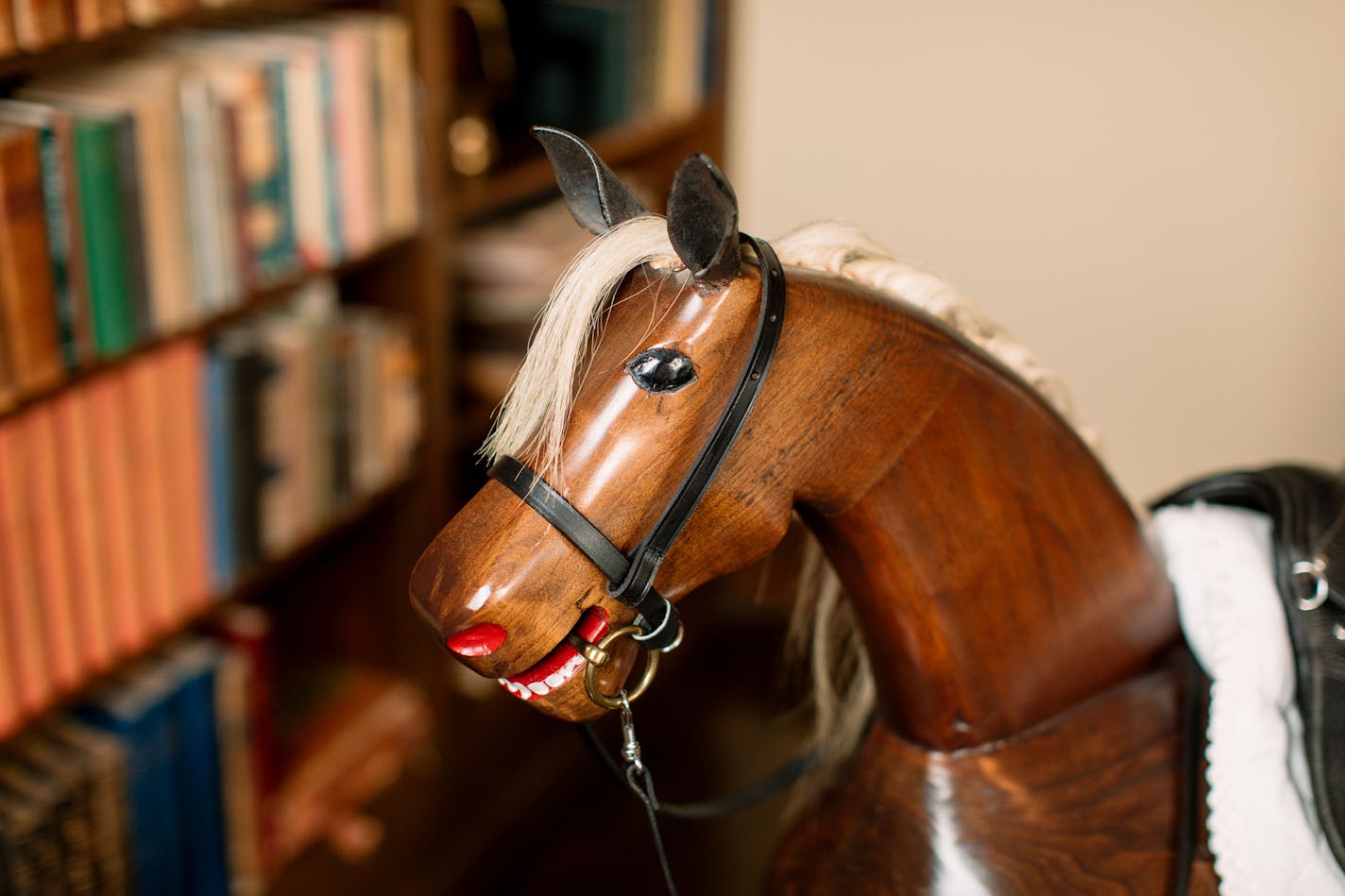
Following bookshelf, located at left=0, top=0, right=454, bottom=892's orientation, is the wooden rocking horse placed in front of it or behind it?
in front
